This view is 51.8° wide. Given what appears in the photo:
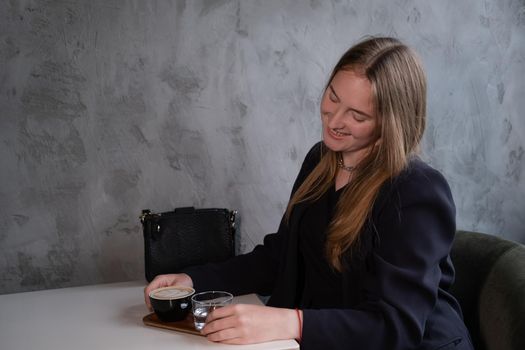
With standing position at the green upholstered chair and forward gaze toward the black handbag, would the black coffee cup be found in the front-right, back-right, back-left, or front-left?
front-left

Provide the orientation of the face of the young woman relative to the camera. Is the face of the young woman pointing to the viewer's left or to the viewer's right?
to the viewer's left

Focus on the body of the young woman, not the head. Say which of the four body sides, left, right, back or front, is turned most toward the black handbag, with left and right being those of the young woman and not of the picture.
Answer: right

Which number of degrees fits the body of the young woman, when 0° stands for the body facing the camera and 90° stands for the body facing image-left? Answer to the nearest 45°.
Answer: approximately 45°
